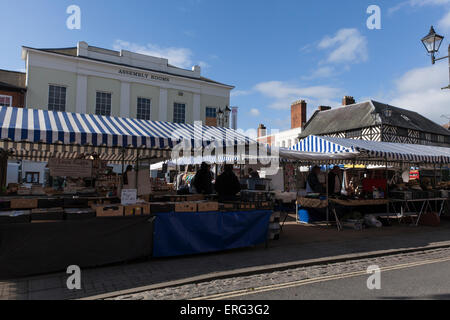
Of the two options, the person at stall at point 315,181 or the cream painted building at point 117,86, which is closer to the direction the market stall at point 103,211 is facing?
the person at stall

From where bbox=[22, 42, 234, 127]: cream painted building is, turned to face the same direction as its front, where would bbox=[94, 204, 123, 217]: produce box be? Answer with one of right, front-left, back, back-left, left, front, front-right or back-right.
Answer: front-right

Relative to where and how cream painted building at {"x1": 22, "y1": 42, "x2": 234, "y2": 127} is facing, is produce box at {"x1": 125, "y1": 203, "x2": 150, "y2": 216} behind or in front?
in front

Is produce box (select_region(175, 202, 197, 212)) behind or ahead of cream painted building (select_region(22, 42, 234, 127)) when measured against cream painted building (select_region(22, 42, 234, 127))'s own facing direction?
ahead

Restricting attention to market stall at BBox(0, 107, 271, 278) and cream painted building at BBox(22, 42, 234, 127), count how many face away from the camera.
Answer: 0

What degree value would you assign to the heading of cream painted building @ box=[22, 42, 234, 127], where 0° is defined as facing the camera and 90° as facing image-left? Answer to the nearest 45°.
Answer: approximately 315°

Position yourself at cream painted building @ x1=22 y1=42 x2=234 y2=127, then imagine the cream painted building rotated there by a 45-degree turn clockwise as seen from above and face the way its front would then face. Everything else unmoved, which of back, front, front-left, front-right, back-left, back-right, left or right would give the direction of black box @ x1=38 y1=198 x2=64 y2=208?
front

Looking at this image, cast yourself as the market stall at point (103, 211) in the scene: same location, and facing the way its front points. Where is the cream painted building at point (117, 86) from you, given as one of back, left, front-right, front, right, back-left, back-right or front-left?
back-left

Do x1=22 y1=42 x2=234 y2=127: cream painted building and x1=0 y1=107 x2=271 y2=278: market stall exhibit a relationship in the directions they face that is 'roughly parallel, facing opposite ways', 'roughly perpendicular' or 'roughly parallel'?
roughly parallel

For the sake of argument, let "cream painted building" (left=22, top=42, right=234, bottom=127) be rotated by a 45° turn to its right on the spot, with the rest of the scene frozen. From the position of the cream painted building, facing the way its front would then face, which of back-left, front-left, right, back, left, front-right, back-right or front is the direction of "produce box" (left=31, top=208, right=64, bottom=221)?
front

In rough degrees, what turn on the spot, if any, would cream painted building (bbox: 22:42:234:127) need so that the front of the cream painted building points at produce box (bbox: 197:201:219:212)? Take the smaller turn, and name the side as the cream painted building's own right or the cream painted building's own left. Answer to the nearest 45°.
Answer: approximately 45° to the cream painted building's own right

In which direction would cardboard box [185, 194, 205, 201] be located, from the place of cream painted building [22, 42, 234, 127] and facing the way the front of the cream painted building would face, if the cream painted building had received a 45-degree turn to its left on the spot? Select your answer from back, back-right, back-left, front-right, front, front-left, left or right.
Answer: right

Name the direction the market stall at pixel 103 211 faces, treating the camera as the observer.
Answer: facing the viewer and to the right of the viewer
